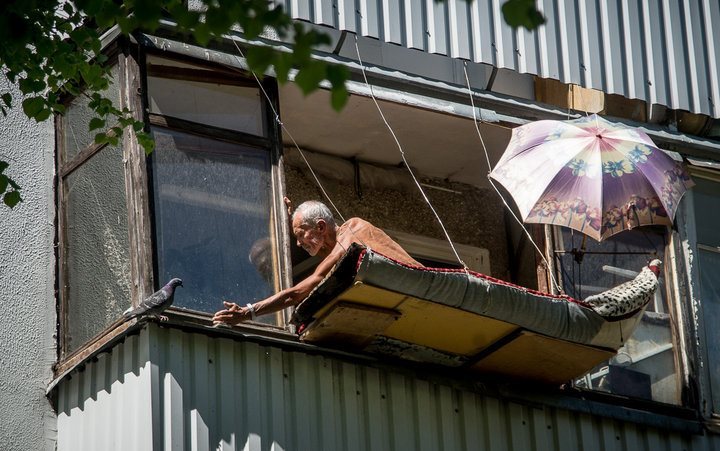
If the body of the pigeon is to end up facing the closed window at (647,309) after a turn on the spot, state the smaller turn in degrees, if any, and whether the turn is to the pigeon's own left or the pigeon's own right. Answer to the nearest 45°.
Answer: approximately 45° to the pigeon's own left

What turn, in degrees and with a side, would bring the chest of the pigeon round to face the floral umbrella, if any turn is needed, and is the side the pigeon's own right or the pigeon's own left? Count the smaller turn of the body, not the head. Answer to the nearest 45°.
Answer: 0° — it already faces it

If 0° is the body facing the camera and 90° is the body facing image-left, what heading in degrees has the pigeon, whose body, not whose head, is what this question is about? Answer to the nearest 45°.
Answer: approximately 270°

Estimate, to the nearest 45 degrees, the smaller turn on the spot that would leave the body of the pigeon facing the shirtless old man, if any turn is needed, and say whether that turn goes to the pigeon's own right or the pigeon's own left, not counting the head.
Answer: approximately 45° to the pigeon's own left

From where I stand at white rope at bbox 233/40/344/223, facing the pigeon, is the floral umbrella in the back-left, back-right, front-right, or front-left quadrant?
back-left
